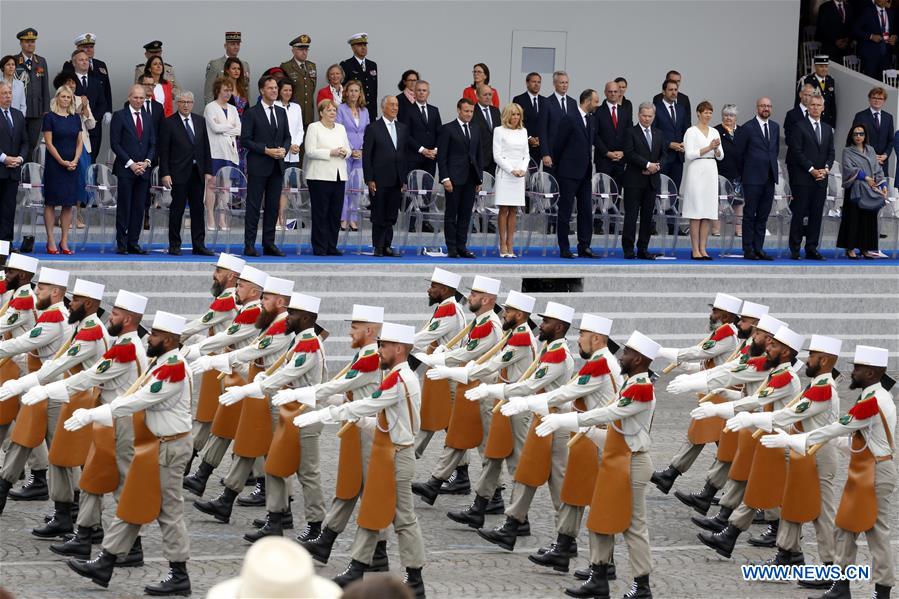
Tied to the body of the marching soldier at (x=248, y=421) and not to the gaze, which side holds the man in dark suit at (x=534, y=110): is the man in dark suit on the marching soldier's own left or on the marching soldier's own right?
on the marching soldier's own right

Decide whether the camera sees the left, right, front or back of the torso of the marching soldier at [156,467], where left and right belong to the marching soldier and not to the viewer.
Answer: left

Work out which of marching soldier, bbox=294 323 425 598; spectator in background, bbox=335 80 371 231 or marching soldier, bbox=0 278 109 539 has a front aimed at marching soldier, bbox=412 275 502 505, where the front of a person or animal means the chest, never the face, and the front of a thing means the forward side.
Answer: the spectator in background

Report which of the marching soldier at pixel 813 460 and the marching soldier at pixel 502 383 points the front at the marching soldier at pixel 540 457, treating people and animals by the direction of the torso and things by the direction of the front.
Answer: the marching soldier at pixel 813 460

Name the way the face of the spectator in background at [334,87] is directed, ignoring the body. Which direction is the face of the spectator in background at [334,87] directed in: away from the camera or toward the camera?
toward the camera

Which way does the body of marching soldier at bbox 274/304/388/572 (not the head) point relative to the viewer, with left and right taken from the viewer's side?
facing to the left of the viewer

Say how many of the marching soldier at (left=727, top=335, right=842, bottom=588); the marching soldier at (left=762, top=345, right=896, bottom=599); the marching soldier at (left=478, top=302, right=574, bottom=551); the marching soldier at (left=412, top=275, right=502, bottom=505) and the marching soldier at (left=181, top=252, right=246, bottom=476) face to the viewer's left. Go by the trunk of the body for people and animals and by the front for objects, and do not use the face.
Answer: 5

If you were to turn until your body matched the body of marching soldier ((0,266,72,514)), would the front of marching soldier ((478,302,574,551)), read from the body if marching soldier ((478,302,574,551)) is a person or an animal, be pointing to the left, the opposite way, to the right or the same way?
the same way

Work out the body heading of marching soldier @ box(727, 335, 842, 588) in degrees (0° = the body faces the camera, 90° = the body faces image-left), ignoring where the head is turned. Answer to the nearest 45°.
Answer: approximately 90°

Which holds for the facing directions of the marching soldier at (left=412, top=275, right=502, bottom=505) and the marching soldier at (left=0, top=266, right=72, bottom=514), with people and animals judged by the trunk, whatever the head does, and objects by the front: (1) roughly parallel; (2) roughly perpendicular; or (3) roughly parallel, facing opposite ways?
roughly parallel

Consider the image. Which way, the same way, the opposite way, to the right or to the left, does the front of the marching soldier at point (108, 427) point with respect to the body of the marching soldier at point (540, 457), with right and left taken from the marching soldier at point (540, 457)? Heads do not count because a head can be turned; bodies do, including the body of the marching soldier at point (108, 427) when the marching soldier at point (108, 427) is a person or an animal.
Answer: the same way

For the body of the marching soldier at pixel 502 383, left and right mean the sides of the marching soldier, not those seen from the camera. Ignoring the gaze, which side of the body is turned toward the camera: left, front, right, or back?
left

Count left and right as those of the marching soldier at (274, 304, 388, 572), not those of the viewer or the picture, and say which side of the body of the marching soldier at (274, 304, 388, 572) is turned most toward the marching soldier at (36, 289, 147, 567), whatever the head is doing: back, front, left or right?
front

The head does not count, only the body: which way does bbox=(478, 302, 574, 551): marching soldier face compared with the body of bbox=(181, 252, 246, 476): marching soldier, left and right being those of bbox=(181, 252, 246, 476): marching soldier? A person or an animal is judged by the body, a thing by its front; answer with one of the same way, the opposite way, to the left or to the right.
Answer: the same way

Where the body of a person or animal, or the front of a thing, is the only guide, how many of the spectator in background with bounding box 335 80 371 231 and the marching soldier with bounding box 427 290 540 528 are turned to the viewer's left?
1

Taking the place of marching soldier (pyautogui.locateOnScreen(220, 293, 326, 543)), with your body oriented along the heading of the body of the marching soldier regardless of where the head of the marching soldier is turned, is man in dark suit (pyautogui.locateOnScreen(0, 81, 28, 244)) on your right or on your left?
on your right

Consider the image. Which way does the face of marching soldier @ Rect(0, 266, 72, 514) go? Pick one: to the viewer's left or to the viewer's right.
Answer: to the viewer's left

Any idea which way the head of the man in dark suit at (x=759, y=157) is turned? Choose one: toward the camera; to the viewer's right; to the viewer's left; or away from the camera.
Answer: toward the camera

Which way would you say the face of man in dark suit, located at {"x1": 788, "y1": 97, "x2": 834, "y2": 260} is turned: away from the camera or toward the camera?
toward the camera

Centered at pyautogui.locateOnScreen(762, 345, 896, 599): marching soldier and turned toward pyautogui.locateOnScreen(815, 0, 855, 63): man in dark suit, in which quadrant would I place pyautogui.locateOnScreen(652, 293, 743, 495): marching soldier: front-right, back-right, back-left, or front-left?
front-left

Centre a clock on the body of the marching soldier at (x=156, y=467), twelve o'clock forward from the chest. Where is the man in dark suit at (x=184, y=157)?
The man in dark suit is roughly at 3 o'clock from the marching soldier.

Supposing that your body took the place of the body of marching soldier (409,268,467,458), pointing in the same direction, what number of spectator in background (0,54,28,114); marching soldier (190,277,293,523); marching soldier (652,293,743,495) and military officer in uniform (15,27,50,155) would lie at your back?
1
